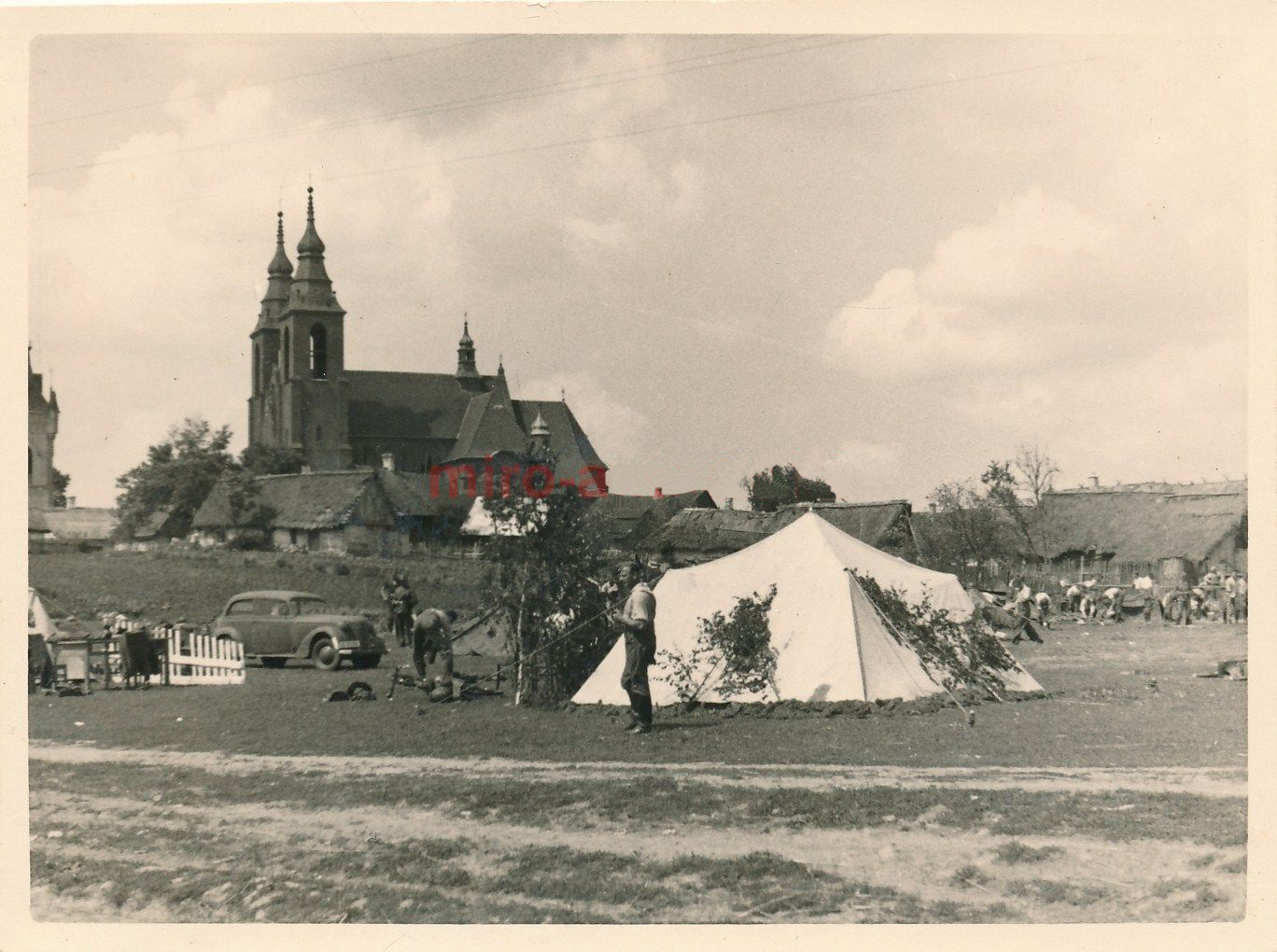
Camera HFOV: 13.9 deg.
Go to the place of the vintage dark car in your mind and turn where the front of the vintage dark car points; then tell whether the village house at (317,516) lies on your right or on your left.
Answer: on your left

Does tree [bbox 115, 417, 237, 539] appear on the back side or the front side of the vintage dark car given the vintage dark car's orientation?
on the back side

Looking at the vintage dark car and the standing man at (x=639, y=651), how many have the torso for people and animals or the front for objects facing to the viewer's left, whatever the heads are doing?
1

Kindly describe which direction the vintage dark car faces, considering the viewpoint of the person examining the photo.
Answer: facing the viewer and to the right of the viewer

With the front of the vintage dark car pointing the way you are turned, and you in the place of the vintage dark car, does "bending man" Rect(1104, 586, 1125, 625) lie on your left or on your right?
on your left

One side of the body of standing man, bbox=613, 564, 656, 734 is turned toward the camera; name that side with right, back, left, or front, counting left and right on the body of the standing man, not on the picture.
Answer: left

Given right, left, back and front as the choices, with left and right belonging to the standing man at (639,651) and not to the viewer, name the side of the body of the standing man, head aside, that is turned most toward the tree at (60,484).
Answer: right

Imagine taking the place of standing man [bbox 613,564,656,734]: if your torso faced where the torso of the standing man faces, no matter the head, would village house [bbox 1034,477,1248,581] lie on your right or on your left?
on your right
